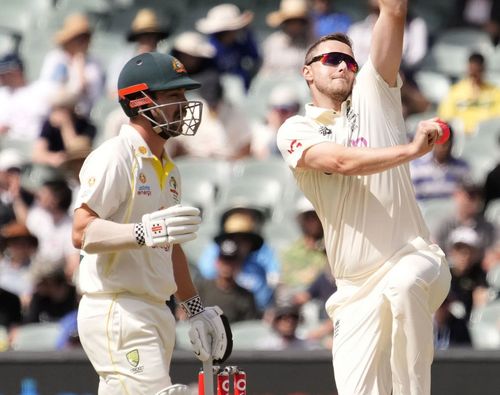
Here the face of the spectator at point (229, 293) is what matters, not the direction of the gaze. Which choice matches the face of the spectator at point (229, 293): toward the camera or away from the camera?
toward the camera

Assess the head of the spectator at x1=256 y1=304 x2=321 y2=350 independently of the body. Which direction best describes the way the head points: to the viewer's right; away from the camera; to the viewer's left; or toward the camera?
toward the camera

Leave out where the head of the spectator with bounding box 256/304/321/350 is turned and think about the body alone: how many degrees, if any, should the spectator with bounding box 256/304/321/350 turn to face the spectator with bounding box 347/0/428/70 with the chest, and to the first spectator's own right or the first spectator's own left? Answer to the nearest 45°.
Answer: approximately 135° to the first spectator's own left

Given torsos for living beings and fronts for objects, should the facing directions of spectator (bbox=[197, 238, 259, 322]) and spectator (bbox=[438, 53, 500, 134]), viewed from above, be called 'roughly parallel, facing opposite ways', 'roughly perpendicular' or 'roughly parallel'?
roughly parallel

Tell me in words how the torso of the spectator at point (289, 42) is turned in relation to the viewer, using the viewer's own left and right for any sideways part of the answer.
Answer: facing the viewer and to the right of the viewer

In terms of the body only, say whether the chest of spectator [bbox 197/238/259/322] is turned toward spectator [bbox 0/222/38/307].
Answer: no

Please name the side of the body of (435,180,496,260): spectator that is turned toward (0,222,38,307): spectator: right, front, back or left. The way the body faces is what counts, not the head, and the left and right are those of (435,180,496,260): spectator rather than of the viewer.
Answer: right

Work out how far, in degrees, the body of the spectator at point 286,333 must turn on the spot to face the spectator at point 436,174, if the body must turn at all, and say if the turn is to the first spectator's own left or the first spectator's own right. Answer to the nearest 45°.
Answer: approximately 135° to the first spectator's own left

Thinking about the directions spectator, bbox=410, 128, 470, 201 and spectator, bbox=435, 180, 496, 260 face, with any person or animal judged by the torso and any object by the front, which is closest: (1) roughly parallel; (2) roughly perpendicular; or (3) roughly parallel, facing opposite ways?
roughly parallel

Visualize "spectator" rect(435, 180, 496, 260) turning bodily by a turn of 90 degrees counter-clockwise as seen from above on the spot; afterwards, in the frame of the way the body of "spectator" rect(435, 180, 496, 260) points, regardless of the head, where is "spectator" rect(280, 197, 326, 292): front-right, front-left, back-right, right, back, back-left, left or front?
back

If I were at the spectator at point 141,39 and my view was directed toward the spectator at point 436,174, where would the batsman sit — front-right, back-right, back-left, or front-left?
front-right

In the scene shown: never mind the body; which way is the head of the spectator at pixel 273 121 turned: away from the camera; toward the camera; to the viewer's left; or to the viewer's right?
toward the camera

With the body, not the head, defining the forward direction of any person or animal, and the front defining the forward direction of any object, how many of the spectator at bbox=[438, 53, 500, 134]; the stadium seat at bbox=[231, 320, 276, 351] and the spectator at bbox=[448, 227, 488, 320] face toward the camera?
3

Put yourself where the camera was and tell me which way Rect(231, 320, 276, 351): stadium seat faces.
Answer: facing the viewer

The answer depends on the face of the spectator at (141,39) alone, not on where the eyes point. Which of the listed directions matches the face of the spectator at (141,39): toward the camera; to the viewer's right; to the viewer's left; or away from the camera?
toward the camera
